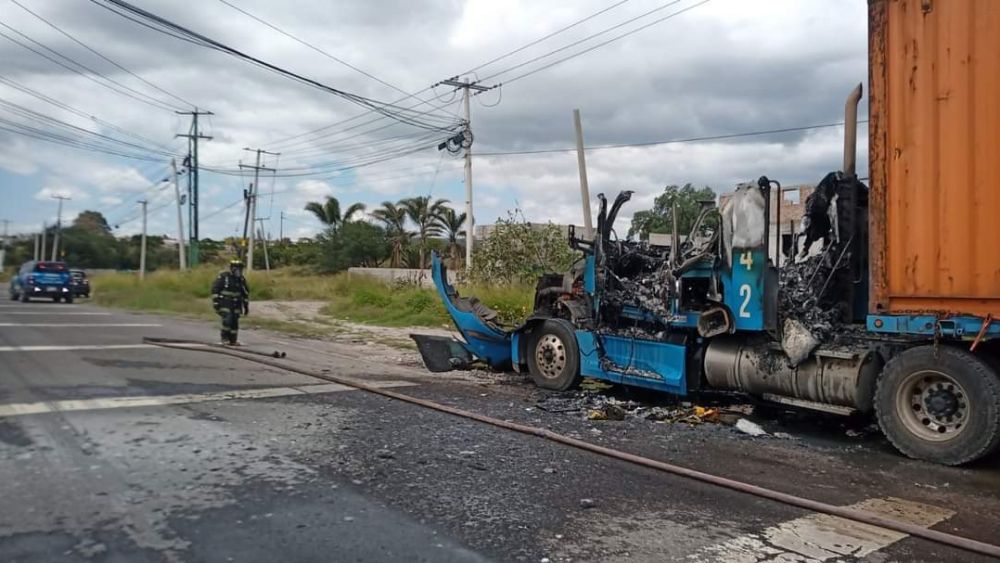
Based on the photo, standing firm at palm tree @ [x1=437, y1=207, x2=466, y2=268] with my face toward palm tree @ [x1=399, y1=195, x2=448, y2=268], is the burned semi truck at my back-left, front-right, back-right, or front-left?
back-left

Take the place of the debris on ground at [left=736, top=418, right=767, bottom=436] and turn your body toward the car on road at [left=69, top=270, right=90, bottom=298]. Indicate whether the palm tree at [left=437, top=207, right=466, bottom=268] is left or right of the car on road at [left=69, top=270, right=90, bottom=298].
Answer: right

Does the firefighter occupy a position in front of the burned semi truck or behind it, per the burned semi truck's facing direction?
in front

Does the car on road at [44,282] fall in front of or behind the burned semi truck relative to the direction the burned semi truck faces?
in front

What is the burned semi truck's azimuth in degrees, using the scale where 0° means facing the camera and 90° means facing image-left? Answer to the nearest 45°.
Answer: approximately 135°

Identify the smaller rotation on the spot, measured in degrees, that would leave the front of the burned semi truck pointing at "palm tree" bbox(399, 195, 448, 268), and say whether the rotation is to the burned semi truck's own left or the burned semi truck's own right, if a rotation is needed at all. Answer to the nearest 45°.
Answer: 0° — it already faces it
